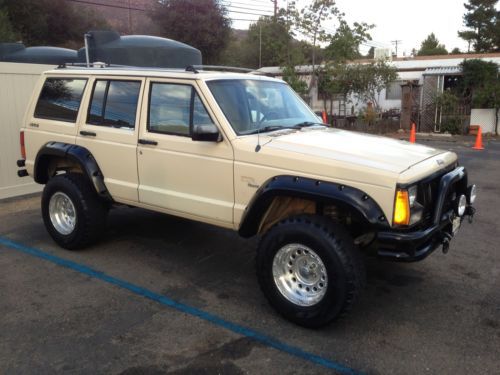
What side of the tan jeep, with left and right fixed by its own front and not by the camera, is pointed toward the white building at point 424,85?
left

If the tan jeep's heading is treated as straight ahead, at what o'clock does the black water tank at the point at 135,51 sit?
The black water tank is roughly at 7 o'clock from the tan jeep.

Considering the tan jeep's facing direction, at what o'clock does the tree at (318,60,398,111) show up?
The tree is roughly at 8 o'clock from the tan jeep.

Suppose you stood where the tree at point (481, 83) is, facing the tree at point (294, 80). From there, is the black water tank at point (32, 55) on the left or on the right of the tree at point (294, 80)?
left

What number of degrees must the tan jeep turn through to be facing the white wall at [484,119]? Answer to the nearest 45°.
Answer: approximately 90° to its left

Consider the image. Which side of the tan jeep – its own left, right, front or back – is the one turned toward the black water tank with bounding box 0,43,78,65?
back

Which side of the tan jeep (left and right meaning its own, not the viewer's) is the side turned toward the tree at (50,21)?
back

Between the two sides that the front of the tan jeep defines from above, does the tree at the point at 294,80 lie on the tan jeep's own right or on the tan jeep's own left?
on the tan jeep's own left

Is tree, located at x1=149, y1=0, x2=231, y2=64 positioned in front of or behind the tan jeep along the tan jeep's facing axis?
behind

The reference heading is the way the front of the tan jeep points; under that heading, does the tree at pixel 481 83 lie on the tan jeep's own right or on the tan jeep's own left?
on the tan jeep's own left

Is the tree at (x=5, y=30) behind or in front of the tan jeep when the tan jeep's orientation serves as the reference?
behind

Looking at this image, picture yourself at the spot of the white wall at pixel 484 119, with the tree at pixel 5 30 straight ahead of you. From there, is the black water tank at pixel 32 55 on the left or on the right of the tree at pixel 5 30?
left

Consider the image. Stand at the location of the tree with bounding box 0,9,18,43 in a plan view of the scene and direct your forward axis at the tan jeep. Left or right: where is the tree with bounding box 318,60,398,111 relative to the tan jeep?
left

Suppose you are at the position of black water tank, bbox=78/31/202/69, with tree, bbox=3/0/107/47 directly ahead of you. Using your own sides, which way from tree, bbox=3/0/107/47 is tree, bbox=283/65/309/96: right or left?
right
